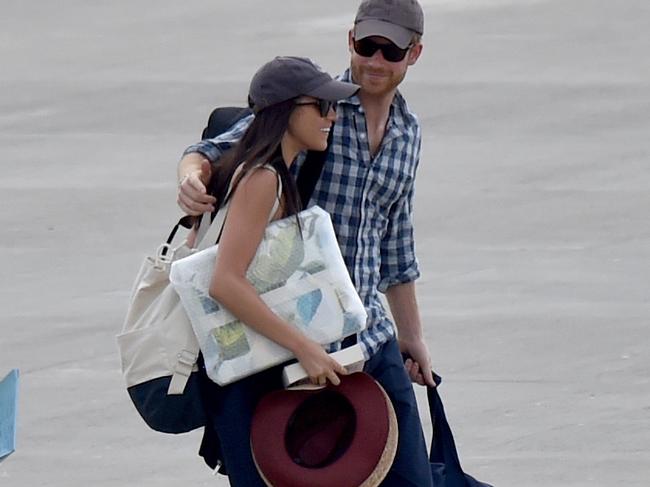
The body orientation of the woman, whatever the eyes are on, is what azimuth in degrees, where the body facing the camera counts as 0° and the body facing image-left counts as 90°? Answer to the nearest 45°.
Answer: approximately 270°

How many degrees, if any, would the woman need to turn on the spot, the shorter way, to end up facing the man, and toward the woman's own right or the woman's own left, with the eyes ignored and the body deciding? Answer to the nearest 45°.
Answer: approximately 45° to the woman's own left

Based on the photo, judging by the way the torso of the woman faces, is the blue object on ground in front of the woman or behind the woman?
behind

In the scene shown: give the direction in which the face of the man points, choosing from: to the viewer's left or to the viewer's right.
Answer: to the viewer's left

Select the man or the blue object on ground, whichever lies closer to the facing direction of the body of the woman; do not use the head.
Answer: the man
